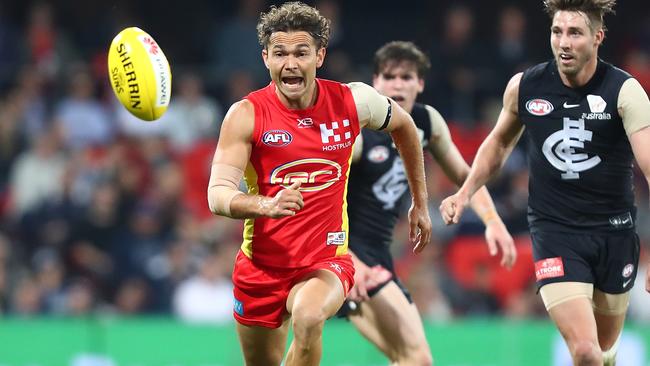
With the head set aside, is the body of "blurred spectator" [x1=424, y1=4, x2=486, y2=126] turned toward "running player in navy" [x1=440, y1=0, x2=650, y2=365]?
yes

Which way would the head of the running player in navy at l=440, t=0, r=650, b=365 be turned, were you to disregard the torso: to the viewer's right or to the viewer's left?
to the viewer's left

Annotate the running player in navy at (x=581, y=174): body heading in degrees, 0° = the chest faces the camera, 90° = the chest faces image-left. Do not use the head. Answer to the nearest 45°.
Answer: approximately 0°

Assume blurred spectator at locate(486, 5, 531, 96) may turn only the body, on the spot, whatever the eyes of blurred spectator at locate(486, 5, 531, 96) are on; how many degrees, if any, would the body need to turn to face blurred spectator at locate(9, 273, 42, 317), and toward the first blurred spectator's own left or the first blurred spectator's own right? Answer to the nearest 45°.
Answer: approximately 45° to the first blurred spectator's own right

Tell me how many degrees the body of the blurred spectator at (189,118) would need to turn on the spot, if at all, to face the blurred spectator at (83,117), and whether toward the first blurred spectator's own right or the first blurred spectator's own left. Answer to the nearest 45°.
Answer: approximately 90° to the first blurred spectator's own right

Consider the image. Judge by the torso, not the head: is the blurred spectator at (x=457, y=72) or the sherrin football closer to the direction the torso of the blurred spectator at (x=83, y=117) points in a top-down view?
the sherrin football
